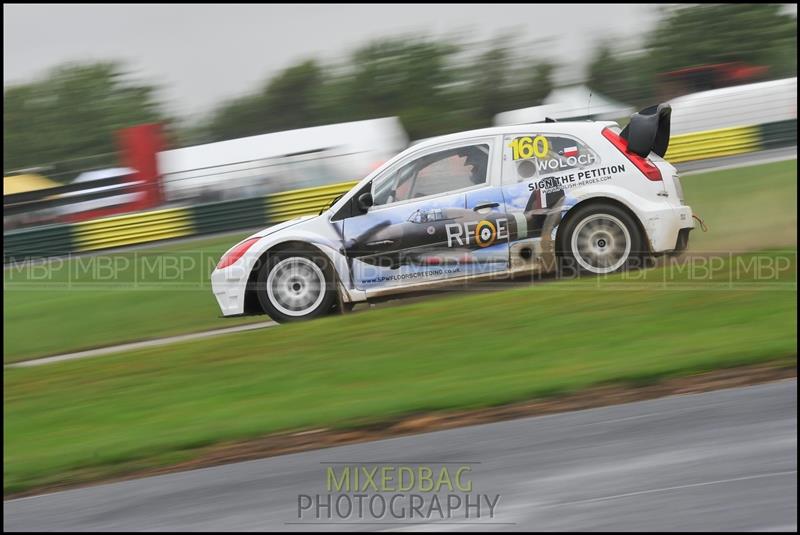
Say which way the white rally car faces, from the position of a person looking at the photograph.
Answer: facing to the left of the viewer

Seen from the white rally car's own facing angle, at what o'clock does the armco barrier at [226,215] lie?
The armco barrier is roughly at 2 o'clock from the white rally car.

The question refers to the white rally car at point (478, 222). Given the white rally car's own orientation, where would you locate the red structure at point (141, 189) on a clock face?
The red structure is roughly at 2 o'clock from the white rally car.

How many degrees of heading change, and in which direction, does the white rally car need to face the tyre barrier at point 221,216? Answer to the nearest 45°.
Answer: approximately 45° to its right

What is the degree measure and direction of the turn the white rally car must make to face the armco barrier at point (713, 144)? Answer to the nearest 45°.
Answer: approximately 135° to its right

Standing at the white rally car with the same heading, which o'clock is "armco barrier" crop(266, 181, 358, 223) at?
The armco barrier is roughly at 2 o'clock from the white rally car.
